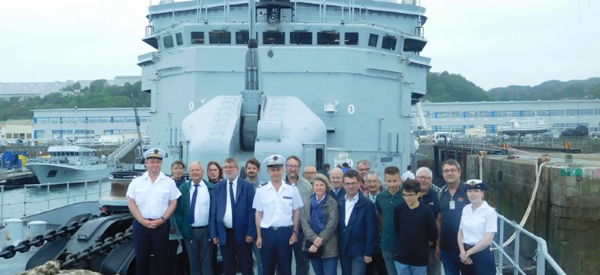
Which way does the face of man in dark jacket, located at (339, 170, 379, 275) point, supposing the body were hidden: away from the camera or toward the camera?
toward the camera

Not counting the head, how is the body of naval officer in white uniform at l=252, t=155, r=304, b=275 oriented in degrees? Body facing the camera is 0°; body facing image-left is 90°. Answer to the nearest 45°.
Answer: approximately 0°

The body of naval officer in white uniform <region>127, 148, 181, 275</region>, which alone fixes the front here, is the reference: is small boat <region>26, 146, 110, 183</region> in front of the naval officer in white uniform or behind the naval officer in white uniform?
behind

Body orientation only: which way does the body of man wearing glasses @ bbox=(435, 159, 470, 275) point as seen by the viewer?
toward the camera

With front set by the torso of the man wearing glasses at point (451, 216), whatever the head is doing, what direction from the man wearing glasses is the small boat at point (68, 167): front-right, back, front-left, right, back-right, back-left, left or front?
back-right

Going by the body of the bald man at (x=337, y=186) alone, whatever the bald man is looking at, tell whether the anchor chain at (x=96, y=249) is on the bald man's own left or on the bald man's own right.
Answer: on the bald man's own right

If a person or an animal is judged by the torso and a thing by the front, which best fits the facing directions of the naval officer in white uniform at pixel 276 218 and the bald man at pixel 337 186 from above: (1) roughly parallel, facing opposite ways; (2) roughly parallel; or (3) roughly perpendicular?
roughly parallel

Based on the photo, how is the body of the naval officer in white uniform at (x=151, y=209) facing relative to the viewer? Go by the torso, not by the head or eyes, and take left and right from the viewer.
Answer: facing the viewer

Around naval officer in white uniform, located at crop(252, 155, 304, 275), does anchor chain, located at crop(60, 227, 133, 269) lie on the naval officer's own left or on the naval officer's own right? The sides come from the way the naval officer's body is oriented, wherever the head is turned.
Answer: on the naval officer's own right

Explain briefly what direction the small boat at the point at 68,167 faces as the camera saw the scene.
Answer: facing the viewer and to the left of the viewer

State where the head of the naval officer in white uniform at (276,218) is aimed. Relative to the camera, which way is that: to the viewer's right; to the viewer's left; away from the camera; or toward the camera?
toward the camera

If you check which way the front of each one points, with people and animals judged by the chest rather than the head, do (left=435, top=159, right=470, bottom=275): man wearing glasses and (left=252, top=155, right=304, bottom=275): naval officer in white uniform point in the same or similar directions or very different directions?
same or similar directions

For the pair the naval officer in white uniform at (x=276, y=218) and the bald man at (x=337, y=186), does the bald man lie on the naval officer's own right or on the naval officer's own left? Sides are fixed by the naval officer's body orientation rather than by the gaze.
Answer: on the naval officer's own left

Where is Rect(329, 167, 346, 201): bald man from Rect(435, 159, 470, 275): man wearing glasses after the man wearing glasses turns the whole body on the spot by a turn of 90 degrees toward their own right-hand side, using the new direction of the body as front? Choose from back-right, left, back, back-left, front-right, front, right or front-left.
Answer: front

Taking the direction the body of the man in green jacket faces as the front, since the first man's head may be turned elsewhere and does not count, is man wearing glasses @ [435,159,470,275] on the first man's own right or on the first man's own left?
on the first man's own left

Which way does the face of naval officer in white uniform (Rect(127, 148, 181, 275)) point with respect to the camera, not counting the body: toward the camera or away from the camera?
toward the camera
